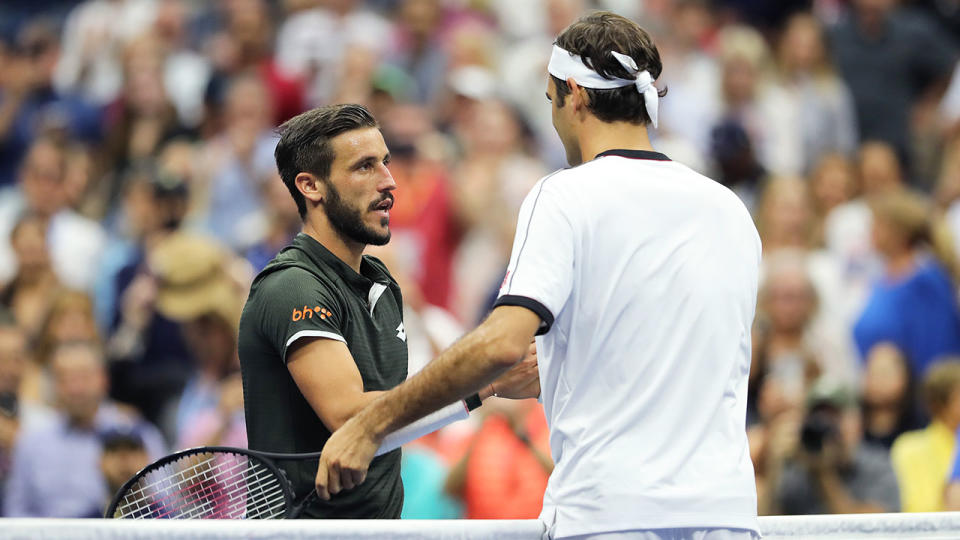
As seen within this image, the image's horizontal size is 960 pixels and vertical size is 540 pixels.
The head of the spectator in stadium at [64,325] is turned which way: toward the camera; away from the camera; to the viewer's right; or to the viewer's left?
toward the camera

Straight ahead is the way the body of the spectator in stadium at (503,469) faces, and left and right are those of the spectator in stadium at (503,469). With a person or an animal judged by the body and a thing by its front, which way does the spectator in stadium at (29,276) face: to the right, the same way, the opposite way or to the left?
the same way

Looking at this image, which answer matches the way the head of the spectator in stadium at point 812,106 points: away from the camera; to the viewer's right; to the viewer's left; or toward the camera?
toward the camera

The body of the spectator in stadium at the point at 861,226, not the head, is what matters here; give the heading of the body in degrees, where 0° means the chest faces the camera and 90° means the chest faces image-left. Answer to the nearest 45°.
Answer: approximately 0°

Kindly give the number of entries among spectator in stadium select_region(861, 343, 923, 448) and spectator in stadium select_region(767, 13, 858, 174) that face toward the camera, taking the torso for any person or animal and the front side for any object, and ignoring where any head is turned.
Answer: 2

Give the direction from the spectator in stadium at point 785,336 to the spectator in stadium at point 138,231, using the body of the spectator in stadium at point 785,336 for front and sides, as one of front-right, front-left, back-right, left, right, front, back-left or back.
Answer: right

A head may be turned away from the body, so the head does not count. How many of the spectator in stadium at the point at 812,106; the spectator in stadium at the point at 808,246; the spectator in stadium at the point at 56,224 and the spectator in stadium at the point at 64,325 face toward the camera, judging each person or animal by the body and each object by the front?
4

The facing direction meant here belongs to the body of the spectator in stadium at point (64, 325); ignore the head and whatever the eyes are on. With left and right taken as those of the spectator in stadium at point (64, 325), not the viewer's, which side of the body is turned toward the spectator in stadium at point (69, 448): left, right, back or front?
front

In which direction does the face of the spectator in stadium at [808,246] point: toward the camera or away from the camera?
toward the camera

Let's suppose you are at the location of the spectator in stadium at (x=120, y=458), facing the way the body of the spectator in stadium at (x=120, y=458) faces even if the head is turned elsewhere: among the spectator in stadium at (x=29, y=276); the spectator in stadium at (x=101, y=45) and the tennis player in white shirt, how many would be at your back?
2

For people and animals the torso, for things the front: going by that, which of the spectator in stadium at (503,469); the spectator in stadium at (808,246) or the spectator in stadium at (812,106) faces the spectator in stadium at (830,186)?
the spectator in stadium at (812,106)

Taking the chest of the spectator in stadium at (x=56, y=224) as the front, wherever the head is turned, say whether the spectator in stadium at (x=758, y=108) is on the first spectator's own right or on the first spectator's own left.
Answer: on the first spectator's own left

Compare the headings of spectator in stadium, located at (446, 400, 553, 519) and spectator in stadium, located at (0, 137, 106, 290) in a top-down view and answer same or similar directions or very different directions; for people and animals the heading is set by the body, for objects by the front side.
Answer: same or similar directions

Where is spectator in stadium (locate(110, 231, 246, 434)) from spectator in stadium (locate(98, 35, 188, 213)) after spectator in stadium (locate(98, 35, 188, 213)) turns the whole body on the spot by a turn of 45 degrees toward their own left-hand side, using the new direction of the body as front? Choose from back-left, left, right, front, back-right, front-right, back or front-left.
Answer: front-right

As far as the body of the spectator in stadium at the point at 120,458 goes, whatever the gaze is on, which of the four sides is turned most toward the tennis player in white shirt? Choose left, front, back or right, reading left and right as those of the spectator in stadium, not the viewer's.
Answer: front

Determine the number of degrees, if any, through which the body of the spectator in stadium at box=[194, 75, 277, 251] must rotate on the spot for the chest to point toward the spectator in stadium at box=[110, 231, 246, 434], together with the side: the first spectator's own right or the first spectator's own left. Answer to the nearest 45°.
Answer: approximately 45° to the first spectator's own right

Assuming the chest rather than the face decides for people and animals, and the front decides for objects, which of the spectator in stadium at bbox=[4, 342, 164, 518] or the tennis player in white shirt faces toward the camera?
the spectator in stadium

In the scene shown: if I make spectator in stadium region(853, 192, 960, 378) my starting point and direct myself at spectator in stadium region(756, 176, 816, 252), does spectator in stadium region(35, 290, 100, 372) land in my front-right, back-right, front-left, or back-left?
front-left

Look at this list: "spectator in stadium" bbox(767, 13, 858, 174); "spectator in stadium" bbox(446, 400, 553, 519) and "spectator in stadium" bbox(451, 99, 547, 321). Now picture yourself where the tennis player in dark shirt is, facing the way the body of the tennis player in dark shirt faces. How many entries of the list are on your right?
0

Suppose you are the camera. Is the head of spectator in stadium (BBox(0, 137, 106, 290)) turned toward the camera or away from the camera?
toward the camera

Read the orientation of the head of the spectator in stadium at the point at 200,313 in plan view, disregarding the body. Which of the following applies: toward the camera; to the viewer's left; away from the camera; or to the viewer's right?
toward the camera
